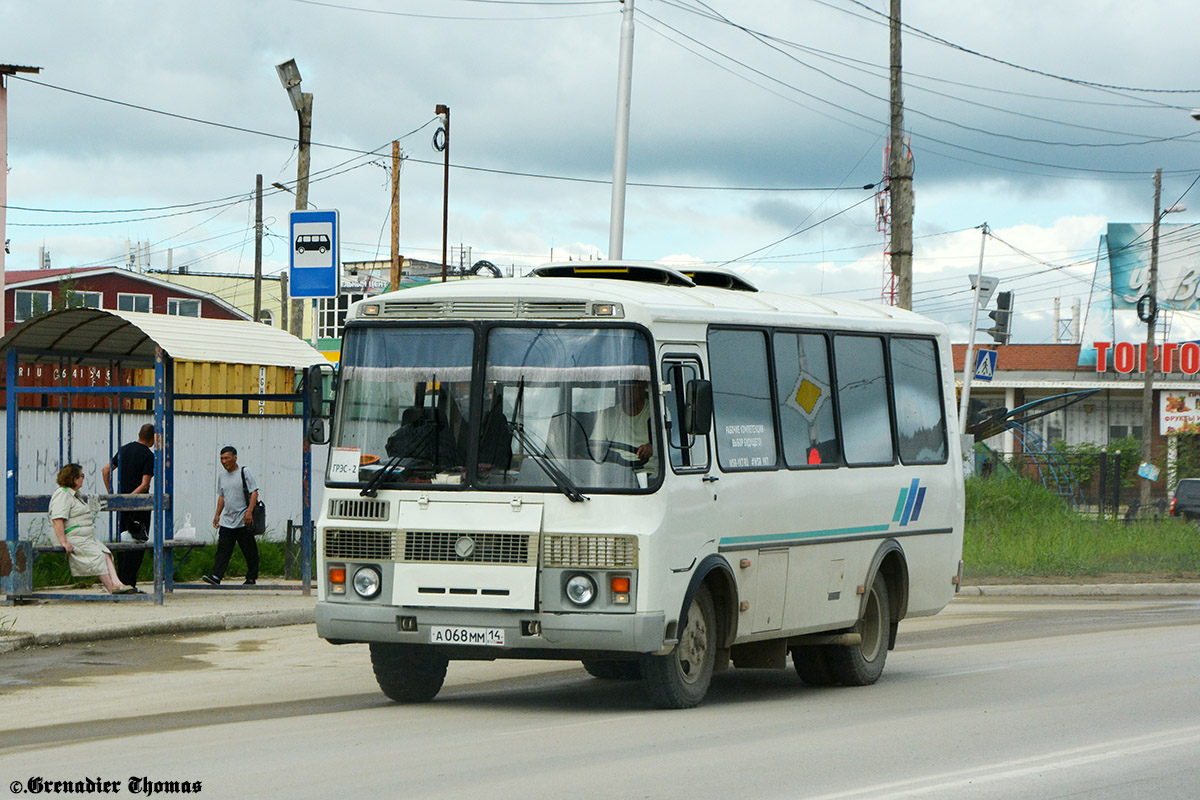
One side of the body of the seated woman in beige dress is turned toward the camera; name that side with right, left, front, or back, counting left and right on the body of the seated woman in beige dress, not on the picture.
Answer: right

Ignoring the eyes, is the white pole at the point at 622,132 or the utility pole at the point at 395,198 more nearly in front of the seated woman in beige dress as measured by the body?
the white pole

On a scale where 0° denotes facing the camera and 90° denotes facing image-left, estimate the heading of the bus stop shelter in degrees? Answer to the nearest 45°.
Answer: approximately 315°

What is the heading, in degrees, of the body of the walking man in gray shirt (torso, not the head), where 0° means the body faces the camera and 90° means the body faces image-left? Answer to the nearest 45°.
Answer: approximately 45°

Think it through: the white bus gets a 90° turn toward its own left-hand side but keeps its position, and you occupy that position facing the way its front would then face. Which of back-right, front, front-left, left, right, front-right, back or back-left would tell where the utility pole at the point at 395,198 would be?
back-left

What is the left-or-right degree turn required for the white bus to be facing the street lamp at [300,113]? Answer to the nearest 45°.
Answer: approximately 135° to its right

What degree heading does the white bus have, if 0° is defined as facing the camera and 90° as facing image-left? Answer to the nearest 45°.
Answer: approximately 45°

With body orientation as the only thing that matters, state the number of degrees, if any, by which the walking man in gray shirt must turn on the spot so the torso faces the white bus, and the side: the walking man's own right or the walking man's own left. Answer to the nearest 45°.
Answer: approximately 45° to the walking man's own left

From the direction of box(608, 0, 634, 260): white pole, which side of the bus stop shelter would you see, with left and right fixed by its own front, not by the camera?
left

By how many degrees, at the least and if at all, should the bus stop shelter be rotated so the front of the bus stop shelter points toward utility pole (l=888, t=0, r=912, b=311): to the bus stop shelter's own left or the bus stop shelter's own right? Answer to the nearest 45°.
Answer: approximately 90° to the bus stop shelter's own left

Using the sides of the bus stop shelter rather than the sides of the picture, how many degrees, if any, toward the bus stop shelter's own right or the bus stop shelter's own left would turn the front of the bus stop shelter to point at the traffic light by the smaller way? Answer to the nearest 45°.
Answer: approximately 90° to the bus stop shelter's own left
